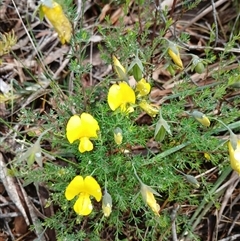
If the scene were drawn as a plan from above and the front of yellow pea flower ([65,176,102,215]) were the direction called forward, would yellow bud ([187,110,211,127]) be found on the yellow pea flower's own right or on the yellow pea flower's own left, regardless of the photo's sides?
on the yellow pea flower's own left

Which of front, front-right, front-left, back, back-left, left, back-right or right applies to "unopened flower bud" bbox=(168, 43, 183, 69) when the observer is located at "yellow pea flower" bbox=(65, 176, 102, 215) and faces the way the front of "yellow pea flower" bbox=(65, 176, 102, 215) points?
left

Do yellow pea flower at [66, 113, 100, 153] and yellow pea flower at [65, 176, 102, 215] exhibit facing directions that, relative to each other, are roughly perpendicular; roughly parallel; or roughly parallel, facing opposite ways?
roughly parallel

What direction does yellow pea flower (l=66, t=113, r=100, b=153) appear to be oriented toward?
toward the camera

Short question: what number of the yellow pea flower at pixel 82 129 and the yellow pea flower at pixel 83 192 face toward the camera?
2

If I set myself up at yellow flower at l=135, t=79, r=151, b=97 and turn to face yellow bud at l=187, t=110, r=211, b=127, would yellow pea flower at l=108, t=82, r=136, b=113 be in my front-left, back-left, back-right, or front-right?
back-right

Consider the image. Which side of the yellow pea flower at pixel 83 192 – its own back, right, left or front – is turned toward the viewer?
front
